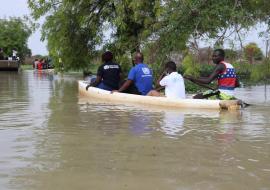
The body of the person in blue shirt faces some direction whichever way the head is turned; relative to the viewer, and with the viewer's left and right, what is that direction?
facing away from the viewer and to the left of the viewer

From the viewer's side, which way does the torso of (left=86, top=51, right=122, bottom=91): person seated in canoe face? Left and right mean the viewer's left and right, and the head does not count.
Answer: facing away from the viewer and to the left of the viewer

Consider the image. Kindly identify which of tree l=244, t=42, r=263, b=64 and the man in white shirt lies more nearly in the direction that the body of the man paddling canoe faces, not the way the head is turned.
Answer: the man in white shirt

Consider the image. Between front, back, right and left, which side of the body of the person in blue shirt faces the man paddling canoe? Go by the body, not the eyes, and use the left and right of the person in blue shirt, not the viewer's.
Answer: back

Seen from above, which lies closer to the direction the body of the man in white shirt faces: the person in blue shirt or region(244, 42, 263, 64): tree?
the person in blue shirt

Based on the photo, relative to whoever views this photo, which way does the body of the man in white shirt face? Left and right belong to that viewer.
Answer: facing away from the viewer and to the left of the viewer

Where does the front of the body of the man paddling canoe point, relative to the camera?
to the viewer's left

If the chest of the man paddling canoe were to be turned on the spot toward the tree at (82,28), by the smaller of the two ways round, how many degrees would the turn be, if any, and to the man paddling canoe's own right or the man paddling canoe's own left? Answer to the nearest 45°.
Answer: approximately 45° to the man paddling canoe's own right
